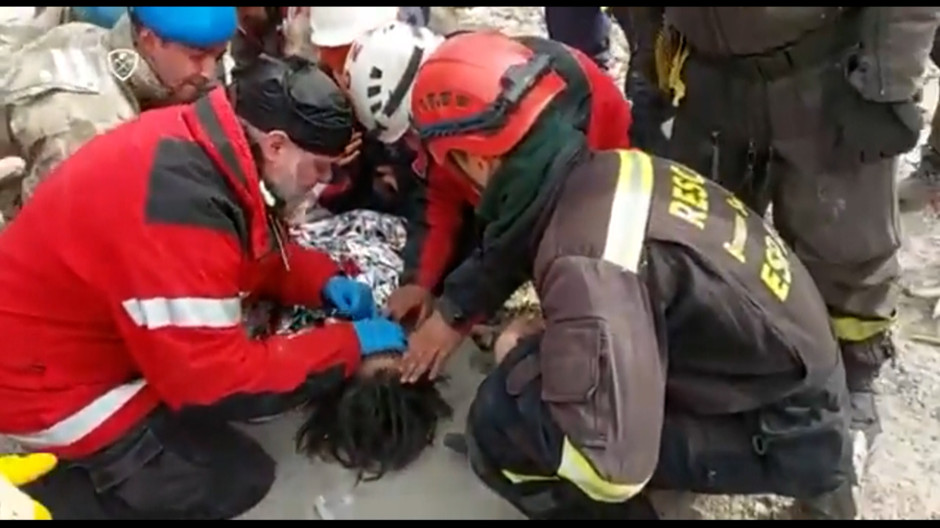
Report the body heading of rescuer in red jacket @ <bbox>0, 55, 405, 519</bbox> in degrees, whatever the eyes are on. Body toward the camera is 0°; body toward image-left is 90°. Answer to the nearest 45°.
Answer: approximately 270°

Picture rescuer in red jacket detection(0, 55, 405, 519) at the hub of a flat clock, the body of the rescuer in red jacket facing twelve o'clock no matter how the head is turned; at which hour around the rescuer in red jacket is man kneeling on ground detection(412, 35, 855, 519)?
The man kneeling on ground is roughly at 1 o'clock from the rescuer in red jacket.
